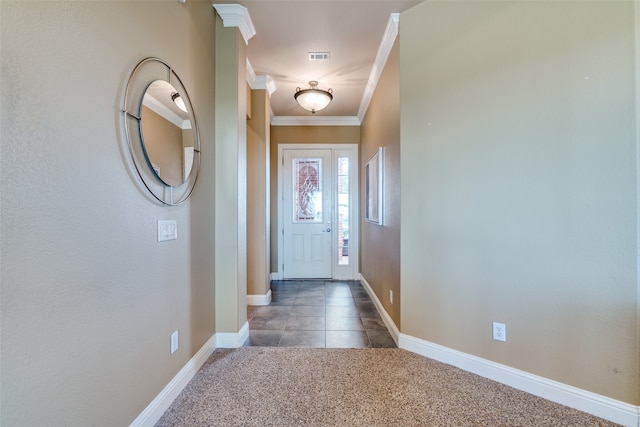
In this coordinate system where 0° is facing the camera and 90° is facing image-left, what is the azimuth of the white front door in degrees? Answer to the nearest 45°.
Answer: approximately 0°

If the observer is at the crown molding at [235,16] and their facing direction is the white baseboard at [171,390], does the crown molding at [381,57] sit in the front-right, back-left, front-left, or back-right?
back-left

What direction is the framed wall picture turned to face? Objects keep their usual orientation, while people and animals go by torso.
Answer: to the viewer's left

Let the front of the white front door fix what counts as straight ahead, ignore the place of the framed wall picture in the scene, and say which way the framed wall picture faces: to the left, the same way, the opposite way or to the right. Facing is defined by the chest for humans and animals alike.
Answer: to the right

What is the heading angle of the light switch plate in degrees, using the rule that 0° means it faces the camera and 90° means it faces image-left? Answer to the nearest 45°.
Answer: approximately 315°

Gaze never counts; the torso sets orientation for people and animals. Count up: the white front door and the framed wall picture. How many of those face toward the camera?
1
